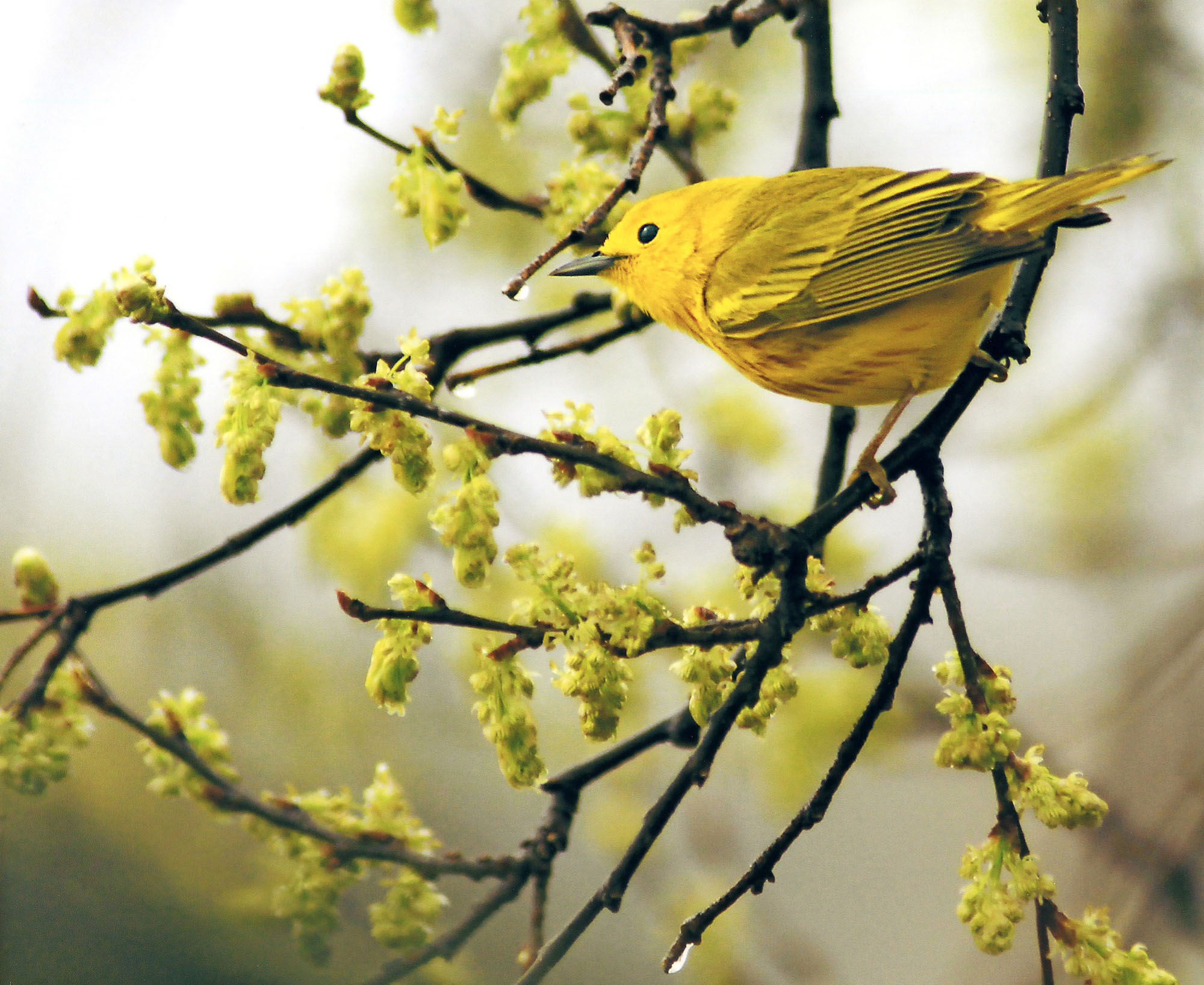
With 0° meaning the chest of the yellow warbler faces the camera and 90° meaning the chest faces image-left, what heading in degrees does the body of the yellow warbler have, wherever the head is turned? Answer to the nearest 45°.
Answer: approximately 90°
